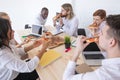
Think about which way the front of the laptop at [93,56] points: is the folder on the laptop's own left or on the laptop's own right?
on the laptop's own right

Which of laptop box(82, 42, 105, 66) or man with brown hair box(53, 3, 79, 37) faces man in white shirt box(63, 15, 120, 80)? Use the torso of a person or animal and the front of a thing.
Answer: the laptop

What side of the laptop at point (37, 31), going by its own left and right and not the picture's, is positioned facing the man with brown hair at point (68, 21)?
back

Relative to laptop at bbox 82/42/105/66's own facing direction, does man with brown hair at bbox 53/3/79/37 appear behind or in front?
behind

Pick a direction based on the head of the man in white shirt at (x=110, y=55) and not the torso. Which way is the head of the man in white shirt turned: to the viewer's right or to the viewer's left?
to the viewer's left

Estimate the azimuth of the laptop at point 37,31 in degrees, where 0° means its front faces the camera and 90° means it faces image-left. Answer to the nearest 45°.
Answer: approximately 45°

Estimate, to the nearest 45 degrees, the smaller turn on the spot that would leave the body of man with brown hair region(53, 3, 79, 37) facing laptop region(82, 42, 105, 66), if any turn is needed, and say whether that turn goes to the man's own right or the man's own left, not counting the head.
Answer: approximately 90° to the man's own left

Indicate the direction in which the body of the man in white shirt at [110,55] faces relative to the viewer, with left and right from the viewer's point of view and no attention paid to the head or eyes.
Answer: facing away from the viewer and to the left of the viewer
